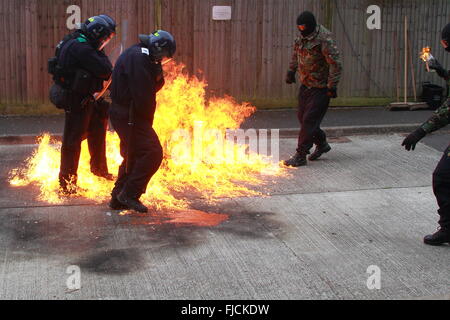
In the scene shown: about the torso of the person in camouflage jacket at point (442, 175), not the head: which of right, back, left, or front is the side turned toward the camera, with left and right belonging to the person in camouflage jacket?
left

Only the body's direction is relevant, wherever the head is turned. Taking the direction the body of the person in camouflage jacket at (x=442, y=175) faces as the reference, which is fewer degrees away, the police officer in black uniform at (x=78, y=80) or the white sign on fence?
the police officer in black uniform

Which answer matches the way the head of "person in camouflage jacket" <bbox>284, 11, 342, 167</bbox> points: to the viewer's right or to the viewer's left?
to the viewer's left

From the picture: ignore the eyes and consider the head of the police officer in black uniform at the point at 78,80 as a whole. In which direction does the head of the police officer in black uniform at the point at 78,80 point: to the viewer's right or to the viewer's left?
to the viewer's right
